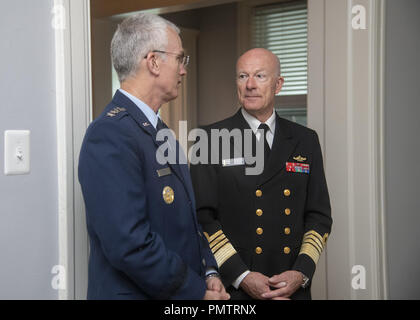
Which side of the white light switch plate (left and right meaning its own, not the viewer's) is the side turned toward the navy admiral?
left

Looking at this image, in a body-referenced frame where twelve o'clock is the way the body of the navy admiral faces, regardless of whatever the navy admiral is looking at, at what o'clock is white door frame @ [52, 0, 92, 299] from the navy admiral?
The white door frame is roughly at 2 o'clock from the navy admiral.

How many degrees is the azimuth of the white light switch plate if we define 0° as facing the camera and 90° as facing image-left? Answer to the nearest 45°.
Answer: approximately 0°

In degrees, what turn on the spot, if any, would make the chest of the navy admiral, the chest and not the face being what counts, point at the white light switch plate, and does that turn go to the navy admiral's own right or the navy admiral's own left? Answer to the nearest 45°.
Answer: approximately 45° to the navy admiral's own right

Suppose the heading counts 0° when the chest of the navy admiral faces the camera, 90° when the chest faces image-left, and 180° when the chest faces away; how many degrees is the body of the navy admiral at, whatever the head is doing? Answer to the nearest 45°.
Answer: approximately 0°

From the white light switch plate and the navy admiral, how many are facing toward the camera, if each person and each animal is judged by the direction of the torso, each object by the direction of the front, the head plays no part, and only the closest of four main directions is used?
2
